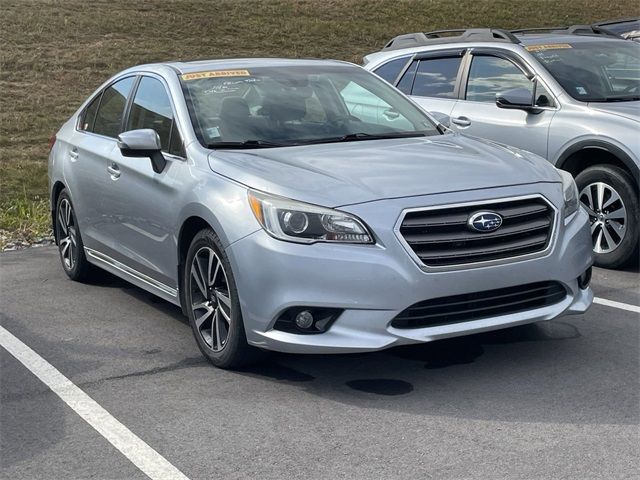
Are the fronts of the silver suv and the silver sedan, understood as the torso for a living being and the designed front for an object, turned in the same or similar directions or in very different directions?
same or similar directions

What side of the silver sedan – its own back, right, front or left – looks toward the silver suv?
left

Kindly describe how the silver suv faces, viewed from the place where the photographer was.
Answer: facing the viewer and to the right of the viewer

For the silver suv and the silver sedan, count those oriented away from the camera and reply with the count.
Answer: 0

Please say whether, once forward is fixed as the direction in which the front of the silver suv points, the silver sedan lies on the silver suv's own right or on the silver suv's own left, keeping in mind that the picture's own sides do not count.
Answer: on the silver suv's own right
